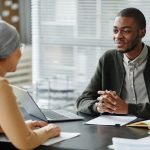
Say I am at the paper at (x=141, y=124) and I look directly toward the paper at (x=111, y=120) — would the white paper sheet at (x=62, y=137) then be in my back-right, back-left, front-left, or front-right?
front-left

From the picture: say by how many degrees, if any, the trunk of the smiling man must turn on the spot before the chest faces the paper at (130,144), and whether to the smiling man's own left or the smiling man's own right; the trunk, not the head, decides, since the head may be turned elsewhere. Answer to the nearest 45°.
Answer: approximately 45° to the smiling man's own left

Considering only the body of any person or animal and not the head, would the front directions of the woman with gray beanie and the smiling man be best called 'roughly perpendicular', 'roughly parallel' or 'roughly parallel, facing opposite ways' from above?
roughly parallel, facing opposite ways

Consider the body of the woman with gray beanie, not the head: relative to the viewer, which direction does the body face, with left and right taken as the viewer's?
facing away from the viewer and to the right of the viewer

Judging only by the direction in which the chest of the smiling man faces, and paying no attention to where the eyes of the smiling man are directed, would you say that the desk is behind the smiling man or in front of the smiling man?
in front

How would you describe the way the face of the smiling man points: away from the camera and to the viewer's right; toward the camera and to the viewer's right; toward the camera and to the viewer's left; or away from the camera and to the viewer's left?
toward the camera and to the viewer's left

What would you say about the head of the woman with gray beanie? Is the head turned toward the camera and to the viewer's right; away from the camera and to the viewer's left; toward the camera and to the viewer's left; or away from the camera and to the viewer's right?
away from the camera and to the viewer's right

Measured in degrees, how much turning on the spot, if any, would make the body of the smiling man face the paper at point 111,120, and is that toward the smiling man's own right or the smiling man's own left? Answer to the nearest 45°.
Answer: approximately 45° to the smiling man's own left

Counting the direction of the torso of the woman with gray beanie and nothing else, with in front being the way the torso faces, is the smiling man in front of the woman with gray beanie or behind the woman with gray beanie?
in front
